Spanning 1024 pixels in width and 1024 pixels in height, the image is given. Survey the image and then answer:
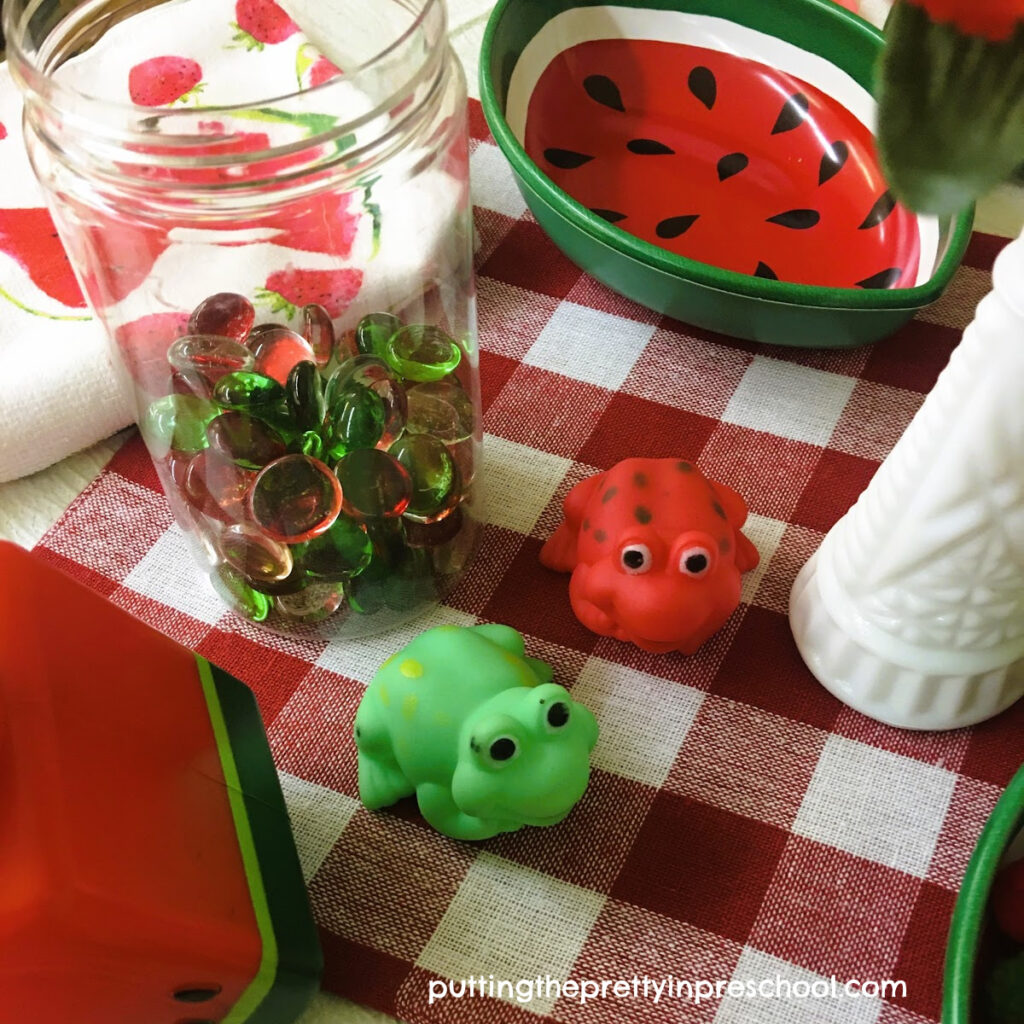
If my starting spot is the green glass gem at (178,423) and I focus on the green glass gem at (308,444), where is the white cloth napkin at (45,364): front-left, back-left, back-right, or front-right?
back-left

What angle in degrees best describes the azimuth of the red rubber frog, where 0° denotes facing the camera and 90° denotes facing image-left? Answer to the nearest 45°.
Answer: approximately 0°

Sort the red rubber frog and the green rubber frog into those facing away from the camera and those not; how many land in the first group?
0

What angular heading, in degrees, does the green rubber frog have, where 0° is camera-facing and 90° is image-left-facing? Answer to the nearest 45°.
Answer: approximately 315°
